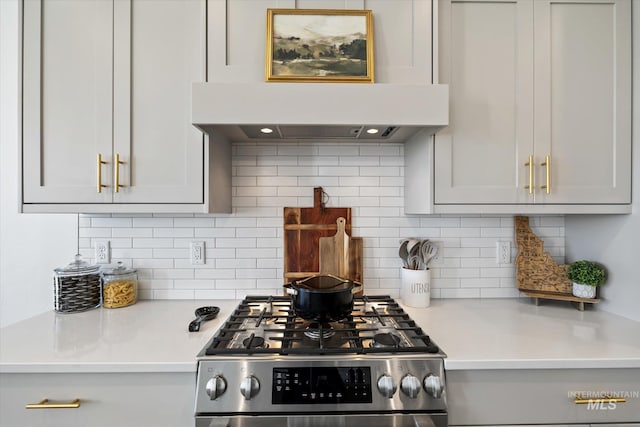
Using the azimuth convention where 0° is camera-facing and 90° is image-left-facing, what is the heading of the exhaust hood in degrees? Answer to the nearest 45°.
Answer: approximately 0°

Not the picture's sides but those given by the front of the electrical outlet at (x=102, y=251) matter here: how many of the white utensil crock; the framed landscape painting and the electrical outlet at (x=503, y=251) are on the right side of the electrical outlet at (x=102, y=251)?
0

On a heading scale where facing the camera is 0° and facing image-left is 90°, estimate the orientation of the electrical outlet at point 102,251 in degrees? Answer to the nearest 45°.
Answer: approximately 0°

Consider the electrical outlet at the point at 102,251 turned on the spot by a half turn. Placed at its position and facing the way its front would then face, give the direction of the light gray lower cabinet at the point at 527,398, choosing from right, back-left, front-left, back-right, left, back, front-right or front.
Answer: back-right

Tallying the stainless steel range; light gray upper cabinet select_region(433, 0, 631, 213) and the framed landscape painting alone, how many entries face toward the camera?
3

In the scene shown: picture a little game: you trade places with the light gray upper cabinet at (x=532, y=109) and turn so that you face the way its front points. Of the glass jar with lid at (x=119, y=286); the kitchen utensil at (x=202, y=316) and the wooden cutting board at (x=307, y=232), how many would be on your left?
0

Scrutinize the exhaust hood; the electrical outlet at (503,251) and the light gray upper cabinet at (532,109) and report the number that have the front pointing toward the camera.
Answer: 3

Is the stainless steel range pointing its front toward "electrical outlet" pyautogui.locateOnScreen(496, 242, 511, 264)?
no

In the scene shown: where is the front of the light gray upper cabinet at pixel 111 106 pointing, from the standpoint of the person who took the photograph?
facing the viewer

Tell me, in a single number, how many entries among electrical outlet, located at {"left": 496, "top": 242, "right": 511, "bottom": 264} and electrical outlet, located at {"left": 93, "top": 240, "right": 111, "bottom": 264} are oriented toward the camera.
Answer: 2

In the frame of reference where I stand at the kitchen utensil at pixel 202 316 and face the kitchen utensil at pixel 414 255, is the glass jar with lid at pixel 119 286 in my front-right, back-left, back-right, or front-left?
back-left

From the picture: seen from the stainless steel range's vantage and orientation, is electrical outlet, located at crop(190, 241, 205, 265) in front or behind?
behind

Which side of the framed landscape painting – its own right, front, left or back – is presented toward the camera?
front

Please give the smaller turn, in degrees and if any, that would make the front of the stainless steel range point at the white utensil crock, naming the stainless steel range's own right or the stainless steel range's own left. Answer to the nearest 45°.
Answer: approximately 135° to the stainless steel range's own left
